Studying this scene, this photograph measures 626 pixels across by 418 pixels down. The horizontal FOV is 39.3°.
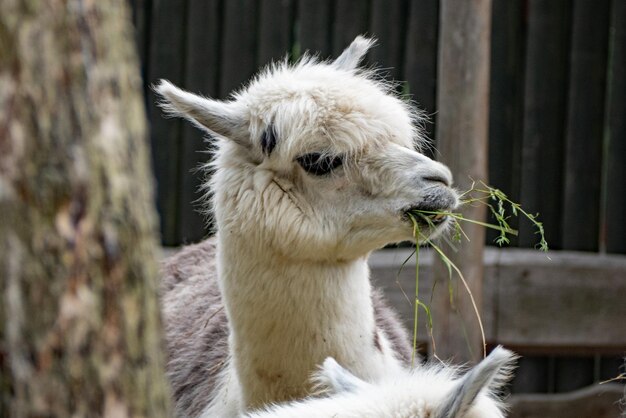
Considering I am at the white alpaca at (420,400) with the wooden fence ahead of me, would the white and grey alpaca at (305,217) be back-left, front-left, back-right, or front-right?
front-left

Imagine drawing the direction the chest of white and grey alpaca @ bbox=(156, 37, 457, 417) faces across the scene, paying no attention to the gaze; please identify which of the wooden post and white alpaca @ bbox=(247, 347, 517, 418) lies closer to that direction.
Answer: the white alpaca

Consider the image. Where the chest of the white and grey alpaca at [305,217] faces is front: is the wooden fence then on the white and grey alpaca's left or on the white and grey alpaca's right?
on the white and grey alpaca's left

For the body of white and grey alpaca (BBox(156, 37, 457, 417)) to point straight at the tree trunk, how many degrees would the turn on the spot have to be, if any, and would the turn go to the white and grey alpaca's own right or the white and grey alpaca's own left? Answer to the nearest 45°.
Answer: approximately 45° to the white and grey alpaca's own right

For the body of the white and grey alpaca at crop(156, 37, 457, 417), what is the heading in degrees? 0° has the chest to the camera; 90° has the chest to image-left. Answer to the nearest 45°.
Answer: approximately 315°

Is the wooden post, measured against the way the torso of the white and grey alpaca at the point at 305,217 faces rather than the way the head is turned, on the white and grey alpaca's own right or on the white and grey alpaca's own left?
on the white and grey alpaca's own left

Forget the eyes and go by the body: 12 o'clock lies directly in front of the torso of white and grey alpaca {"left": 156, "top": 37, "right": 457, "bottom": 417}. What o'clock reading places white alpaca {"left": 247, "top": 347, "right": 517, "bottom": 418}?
white alpaca {"left": 247, "top": 347, "right": 517, "bottom": 418} is roughly at 1 o'clock from white and grey alpaca {"left": 156, "top": 37, "right": 457, "bottom": 417}.

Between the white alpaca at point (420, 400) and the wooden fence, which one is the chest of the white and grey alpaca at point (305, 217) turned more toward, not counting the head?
the white alpaca
